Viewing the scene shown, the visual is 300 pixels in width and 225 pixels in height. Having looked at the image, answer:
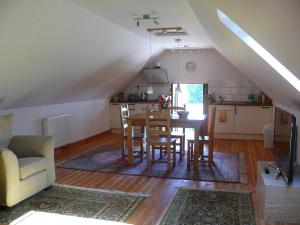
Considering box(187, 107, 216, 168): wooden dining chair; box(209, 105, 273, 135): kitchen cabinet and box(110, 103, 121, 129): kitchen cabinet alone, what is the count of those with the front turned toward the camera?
2

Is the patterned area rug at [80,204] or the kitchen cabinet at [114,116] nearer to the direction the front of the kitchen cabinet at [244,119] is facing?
the patterned area rug

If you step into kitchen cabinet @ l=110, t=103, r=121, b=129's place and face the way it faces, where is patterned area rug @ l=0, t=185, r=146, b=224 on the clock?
The patterned area rug is roughly at 12 o'clock from the kitchen cabinet.

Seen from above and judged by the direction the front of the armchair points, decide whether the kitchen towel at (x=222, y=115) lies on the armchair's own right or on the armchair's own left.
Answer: on the armchair's own left

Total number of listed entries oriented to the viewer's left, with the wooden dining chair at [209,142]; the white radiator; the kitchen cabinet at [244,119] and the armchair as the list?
1

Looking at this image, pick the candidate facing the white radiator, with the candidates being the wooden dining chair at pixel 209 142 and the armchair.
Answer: the wooden dining chair

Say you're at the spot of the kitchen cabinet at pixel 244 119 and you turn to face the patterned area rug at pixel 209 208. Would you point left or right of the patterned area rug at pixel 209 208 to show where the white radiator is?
right

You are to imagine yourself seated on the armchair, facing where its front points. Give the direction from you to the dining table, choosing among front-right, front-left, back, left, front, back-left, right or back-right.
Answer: front-left

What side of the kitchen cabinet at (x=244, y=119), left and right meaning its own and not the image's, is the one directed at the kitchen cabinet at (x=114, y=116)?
right

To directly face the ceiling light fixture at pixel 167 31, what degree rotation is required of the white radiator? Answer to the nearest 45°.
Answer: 0° — it already faces it

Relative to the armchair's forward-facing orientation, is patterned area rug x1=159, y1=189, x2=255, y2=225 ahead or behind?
ahead

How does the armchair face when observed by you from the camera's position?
facing the viewer and to the right of the viewer

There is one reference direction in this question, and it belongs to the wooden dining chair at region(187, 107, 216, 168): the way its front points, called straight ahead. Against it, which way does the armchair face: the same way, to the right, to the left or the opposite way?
the opposite way

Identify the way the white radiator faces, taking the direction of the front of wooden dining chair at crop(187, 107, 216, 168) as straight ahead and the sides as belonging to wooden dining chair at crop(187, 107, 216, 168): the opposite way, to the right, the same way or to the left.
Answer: the opposite way

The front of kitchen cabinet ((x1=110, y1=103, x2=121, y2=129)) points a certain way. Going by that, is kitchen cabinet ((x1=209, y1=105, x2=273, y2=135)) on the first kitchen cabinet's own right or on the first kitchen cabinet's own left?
on the first kitchen cabinet's own left

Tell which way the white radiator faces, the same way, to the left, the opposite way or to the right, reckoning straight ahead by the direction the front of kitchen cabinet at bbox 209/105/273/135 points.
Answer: to the left

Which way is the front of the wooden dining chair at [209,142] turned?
to the viewer's left

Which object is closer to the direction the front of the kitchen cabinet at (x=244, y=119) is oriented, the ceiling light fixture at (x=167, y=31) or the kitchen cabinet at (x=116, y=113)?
the ceiling light fixture
